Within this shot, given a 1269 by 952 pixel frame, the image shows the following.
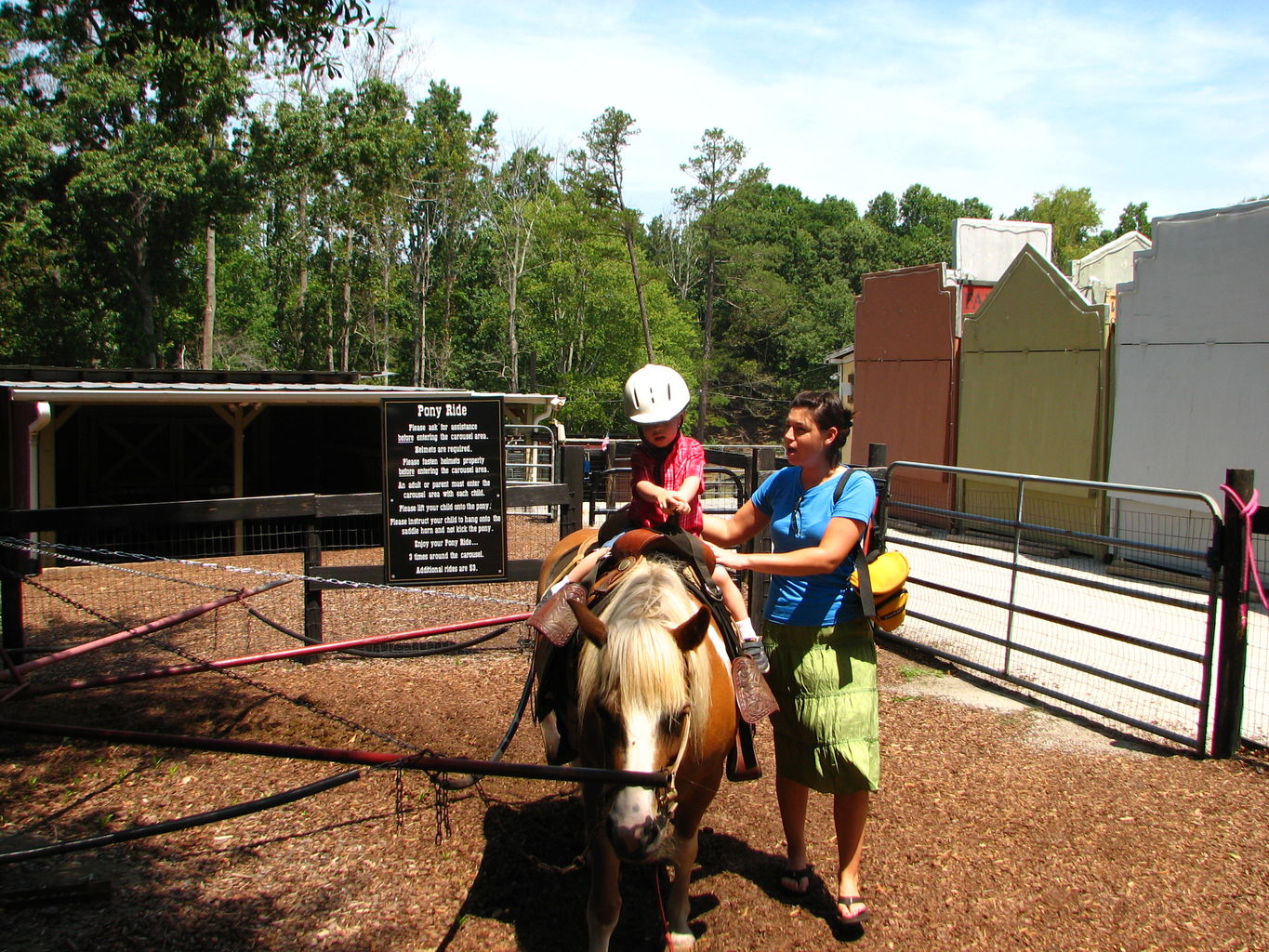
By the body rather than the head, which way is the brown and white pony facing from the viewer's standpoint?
toward the camera

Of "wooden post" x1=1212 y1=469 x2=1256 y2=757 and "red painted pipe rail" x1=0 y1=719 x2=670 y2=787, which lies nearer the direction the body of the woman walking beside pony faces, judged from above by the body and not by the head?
the red painted pipe rail

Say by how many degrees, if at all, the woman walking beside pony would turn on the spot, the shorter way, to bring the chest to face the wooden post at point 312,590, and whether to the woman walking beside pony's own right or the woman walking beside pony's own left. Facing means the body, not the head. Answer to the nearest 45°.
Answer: approximately 90° to the woman walking beside pony's own right

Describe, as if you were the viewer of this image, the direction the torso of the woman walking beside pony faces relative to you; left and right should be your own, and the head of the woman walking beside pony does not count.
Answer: facing the viewer and to the left of the viewer

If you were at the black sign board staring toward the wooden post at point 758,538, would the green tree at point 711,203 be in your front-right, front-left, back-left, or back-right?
front-left

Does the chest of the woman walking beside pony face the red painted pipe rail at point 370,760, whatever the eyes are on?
yes

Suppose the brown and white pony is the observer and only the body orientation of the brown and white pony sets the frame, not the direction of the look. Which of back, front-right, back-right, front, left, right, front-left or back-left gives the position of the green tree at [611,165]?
back

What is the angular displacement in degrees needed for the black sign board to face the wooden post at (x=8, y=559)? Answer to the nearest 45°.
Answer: approximately 90° to its right

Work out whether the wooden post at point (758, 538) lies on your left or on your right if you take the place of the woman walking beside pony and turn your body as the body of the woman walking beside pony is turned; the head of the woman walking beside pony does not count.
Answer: on your right

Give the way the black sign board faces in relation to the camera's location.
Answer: facing the viewer

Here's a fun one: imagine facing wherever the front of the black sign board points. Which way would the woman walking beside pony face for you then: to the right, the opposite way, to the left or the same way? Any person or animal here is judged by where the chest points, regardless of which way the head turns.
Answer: to the right

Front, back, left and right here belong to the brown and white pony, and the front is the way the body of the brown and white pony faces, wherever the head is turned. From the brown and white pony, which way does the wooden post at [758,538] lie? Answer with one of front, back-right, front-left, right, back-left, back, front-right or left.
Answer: back

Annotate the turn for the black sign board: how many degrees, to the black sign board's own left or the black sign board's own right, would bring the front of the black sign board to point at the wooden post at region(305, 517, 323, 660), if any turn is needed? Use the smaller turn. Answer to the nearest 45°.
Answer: approximately 90° to the black sign board's own right

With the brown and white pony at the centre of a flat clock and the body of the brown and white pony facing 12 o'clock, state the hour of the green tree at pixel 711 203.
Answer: The green tree is roughly at 6 o'clock from the brown and white pony.

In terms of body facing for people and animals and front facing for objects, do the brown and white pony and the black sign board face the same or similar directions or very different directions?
same or similar directions

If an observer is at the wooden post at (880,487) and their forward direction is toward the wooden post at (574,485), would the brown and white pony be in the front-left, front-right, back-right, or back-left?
front-left

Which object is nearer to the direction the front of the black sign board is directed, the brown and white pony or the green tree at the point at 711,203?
the brown and white pony

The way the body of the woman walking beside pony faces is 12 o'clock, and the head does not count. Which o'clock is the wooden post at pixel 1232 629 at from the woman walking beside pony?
The wooden post is roughly at 6 o'clock from the woman walking beside pony.
